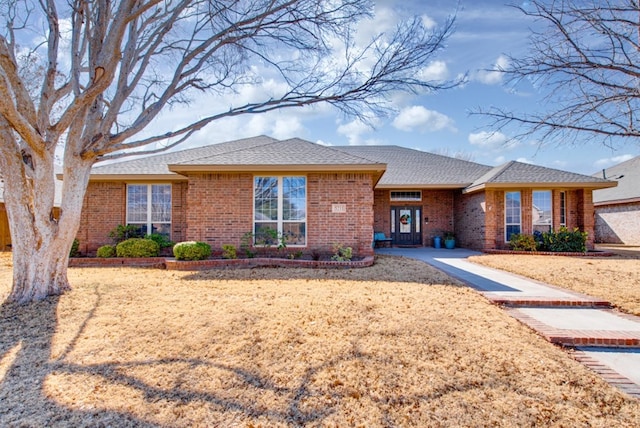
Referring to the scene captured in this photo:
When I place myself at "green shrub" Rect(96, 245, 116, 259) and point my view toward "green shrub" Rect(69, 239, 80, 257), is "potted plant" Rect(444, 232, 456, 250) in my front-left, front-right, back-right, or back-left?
back-right

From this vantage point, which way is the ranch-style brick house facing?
toward the camera

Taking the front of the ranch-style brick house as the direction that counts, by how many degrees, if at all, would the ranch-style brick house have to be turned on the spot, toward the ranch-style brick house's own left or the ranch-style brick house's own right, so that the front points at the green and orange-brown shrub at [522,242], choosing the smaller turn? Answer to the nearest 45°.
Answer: approximately 90° to the ranch-style brick house's own left

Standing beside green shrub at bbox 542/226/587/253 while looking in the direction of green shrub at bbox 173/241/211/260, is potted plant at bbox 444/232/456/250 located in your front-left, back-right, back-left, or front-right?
front-right

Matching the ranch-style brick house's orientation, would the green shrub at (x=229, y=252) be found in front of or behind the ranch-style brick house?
in front

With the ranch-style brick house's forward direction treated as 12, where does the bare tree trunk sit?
The bare tree trunk is roughly at 1 o'clock from the ranch-style brick house.

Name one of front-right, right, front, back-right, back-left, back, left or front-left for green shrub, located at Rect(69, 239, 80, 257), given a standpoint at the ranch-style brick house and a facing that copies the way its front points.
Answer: right

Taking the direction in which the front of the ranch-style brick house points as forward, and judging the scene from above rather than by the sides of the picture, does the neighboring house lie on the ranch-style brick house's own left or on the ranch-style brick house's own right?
on the ranch-style brick house's own left
